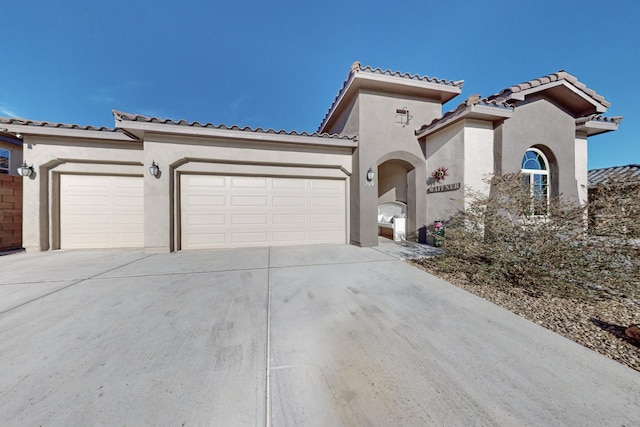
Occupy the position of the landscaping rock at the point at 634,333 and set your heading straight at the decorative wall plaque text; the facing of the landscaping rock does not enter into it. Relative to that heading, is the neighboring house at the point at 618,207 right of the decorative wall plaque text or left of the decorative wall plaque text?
right

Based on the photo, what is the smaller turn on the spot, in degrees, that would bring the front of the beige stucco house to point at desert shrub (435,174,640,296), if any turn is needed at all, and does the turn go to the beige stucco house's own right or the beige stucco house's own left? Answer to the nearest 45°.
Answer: approximately 45° to the beige stucco house's own left

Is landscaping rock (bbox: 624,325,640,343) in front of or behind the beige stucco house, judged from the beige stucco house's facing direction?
in front

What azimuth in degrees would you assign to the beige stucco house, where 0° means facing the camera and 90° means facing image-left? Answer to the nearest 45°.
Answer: approximately 0°
